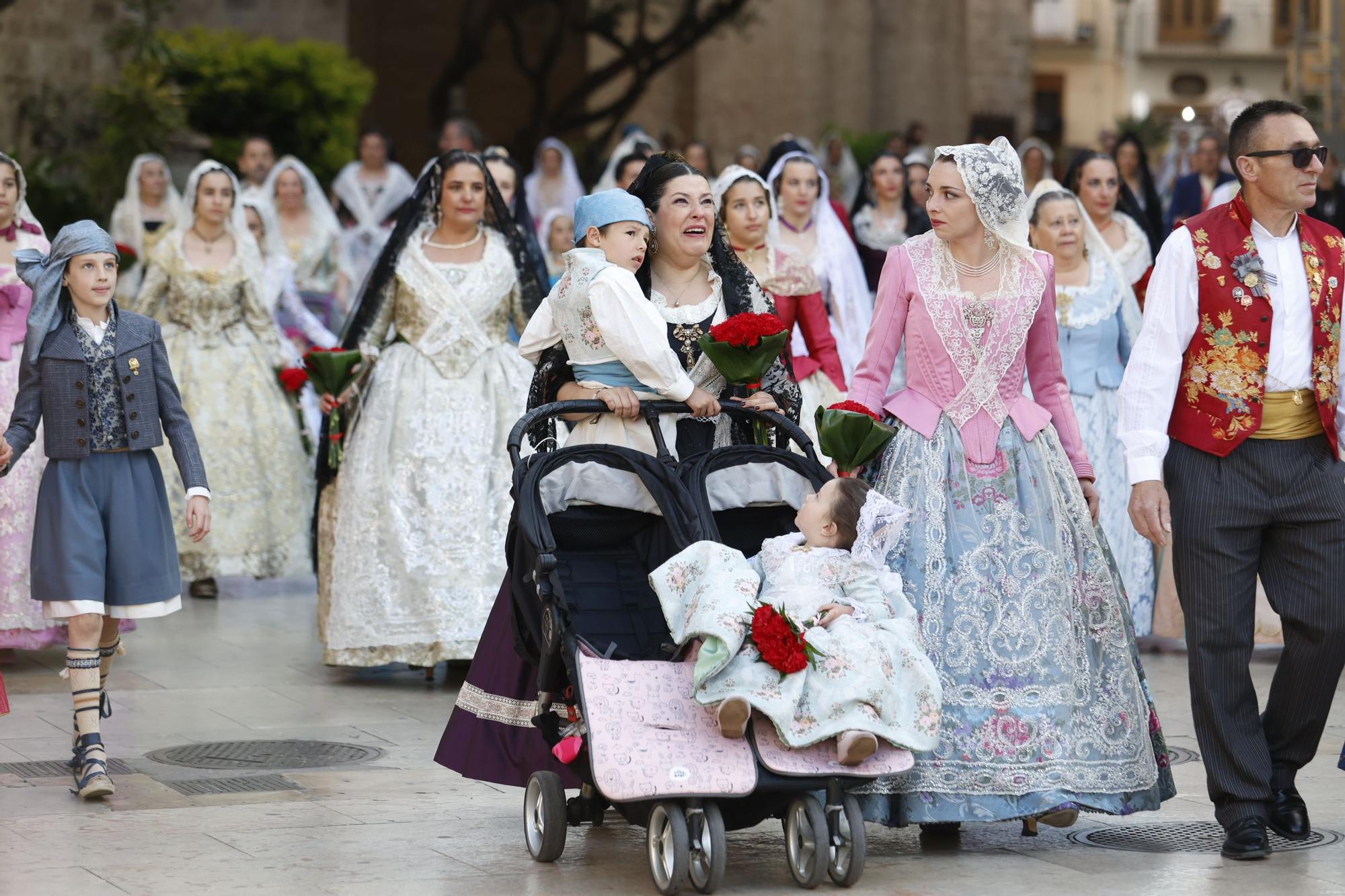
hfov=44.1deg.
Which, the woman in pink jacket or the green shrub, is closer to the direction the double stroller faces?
the woman in pink jacket

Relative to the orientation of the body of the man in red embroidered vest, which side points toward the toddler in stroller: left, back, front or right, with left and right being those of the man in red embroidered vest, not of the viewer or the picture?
right

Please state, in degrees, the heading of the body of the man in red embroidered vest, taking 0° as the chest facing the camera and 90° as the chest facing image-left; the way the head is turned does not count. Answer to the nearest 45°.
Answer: approximately 315°

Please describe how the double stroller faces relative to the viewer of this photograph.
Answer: facing the viewer and to the right of the viewer

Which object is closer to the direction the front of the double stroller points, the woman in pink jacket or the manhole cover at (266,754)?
the woman in pink jacket

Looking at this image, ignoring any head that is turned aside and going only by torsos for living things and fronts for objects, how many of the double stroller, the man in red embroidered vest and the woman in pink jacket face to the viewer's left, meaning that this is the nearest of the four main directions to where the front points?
0

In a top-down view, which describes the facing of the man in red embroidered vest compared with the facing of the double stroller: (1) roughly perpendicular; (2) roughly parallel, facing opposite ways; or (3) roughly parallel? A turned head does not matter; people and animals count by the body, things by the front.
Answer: roughly parallel

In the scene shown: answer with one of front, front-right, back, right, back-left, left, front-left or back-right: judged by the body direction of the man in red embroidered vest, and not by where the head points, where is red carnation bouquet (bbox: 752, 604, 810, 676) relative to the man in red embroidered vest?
right

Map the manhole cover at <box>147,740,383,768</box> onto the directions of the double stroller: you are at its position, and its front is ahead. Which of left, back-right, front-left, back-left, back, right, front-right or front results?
back

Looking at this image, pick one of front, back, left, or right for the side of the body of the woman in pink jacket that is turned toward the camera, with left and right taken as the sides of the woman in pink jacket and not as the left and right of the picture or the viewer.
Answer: front

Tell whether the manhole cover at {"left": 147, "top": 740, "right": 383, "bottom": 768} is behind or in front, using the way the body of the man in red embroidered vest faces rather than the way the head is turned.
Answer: behind

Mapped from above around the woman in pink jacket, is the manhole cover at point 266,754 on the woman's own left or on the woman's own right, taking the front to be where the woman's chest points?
on the woman's own right

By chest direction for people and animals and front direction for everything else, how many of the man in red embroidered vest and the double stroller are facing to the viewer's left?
0

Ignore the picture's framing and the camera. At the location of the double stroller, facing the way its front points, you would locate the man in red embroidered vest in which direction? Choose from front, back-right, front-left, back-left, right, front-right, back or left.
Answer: front-left
